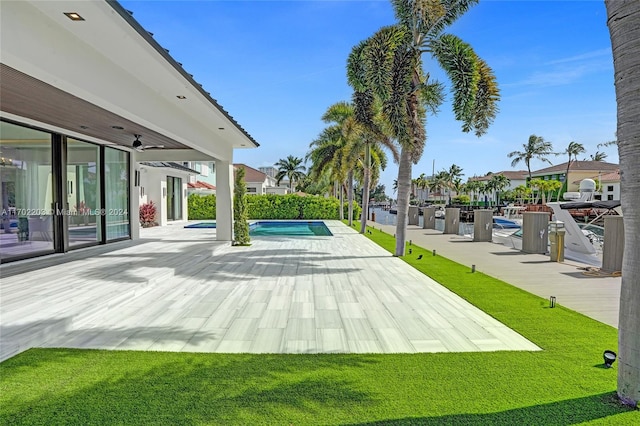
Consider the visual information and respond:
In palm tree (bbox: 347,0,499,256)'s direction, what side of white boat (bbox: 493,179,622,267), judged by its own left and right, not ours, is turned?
left

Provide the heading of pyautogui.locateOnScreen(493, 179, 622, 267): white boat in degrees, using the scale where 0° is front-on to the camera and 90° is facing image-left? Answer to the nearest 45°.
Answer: approximately 135°

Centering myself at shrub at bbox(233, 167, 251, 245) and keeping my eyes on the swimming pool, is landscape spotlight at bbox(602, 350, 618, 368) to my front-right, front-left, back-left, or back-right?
back-right

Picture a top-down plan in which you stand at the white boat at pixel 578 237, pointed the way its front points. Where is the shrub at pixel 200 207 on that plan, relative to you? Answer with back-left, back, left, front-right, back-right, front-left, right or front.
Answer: front-left

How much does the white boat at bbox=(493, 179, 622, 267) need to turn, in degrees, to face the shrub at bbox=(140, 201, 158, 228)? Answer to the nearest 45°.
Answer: approximately 45° to its left

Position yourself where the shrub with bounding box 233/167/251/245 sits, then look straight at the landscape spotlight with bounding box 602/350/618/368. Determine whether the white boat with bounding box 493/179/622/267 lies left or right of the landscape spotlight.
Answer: left

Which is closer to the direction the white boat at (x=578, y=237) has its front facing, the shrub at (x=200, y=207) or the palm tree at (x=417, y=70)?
the shrub

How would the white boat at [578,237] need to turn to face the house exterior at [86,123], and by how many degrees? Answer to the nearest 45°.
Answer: approximately 90° to its left
